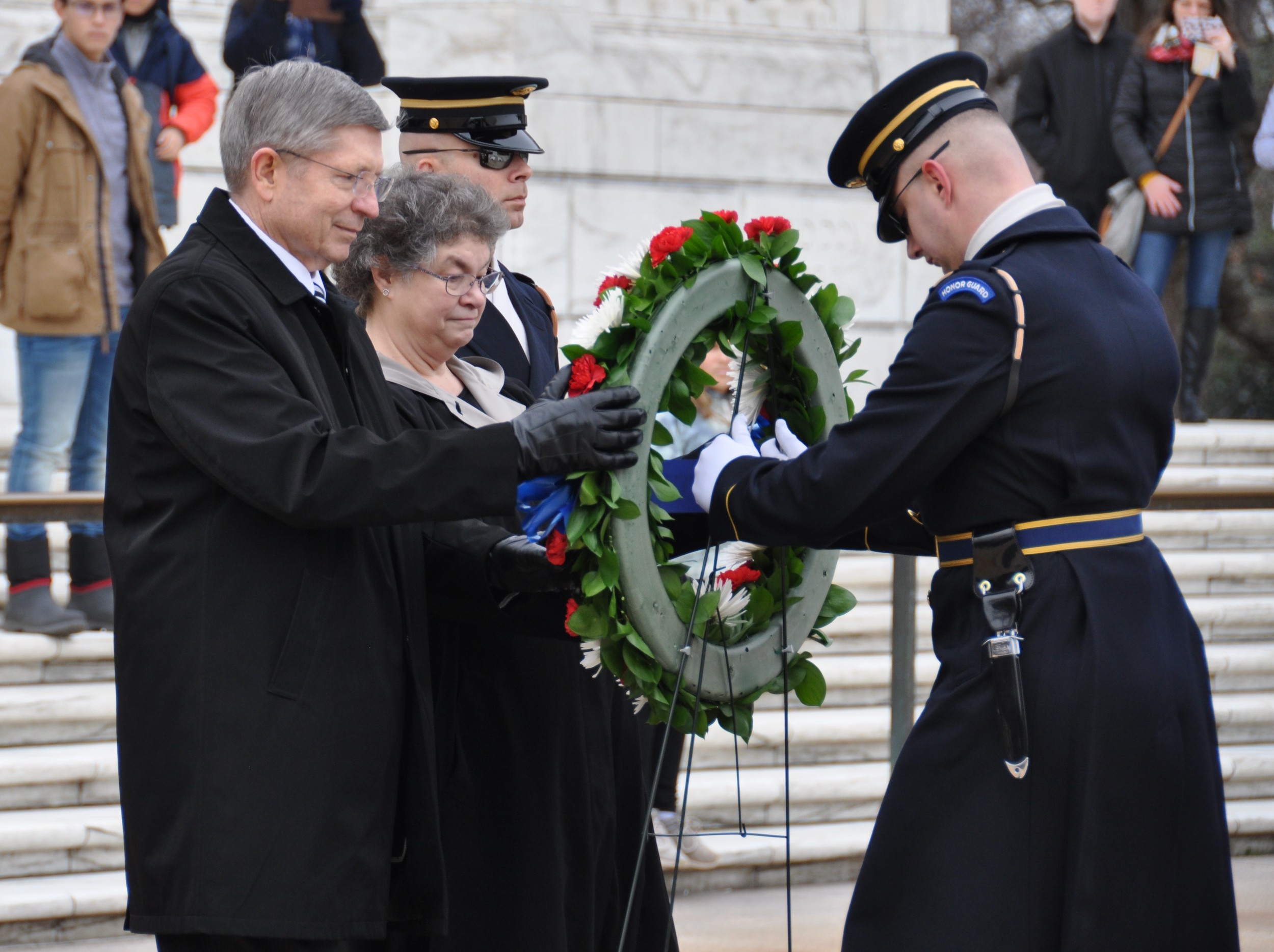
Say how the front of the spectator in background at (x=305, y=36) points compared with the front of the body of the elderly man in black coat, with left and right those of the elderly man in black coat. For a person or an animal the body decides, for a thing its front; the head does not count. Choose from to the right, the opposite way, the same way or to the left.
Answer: to the right

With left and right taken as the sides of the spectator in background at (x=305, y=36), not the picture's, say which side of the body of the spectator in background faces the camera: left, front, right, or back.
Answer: front

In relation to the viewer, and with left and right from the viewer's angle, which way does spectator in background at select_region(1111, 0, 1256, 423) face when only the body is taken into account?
facing the viewer

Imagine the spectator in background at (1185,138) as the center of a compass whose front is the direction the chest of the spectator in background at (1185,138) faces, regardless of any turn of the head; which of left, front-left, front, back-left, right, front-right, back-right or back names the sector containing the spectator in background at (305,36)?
front-right

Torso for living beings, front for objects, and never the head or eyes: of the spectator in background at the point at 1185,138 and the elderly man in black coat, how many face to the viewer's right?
1

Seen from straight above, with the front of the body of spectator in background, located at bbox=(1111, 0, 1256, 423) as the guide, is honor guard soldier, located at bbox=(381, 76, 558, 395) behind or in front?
in front

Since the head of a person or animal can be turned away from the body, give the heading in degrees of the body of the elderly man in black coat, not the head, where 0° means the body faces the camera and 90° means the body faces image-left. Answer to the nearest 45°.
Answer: approximately 270°

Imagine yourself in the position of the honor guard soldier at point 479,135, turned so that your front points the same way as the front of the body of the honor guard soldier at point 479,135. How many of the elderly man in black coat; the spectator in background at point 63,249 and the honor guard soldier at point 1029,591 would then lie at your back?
1

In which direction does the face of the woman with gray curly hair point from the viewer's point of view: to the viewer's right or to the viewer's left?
to the viewer's right

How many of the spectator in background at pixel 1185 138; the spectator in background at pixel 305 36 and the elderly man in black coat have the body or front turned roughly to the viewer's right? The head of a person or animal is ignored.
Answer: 1

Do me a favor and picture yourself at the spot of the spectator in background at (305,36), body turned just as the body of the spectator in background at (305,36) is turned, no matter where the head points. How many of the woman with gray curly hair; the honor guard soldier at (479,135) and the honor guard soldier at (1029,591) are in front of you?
3

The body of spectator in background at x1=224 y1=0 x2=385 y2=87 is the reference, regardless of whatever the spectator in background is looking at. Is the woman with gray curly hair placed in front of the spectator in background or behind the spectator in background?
in front

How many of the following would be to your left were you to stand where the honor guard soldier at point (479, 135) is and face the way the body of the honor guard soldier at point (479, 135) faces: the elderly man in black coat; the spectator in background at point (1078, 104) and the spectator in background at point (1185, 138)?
2

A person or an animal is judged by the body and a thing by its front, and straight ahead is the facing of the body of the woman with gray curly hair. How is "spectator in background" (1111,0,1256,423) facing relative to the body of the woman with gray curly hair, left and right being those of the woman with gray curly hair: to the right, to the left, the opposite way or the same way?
to the right

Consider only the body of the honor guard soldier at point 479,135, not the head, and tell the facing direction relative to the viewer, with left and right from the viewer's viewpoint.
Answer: facing the viewer and to the right of the viewer
